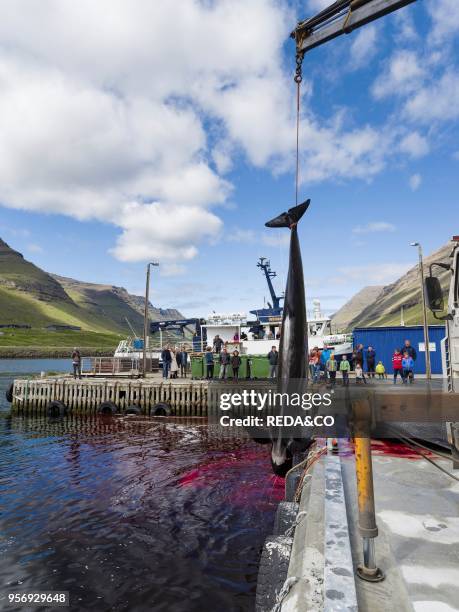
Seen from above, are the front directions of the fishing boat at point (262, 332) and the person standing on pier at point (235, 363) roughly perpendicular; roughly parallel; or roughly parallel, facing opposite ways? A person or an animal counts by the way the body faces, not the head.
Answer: roughly perpendicular

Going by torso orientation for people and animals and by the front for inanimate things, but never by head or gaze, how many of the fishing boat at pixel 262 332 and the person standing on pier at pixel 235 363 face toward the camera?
1

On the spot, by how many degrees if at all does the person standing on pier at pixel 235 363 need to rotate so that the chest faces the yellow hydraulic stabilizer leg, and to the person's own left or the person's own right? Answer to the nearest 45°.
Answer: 0° — they already face it

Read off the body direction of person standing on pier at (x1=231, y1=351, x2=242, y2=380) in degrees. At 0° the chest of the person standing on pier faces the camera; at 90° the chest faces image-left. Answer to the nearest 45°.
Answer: approximately 0°

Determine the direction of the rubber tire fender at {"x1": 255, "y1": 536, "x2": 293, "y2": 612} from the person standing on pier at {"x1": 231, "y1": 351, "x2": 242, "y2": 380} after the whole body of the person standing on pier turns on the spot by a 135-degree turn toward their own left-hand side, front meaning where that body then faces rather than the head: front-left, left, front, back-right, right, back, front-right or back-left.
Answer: back-right

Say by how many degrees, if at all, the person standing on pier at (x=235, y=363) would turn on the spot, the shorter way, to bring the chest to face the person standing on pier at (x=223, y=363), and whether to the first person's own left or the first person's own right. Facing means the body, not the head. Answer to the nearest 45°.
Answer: approximately 135° to the first person's own right

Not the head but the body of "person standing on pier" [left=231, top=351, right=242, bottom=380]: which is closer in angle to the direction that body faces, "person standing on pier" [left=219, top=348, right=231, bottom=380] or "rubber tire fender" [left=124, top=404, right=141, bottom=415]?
the rubber tire fender

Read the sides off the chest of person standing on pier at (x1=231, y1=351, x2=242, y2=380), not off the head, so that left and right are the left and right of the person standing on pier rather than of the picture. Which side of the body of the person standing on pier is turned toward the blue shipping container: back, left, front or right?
left

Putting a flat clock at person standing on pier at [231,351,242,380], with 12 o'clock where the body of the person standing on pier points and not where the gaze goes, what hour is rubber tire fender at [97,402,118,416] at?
The rubber tire fender is roughly at 3 o'clock from the person standing on pier.
